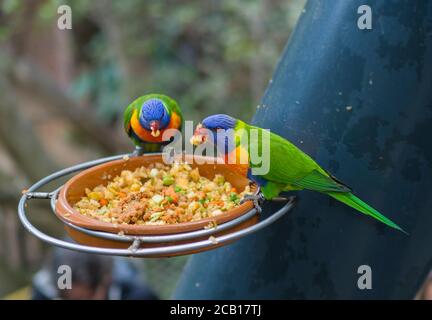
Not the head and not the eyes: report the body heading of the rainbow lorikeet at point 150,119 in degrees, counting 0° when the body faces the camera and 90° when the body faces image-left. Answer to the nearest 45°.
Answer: approximately 0°

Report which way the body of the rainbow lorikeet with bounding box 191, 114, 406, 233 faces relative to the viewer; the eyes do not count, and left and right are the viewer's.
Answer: facing to the left of the viewer

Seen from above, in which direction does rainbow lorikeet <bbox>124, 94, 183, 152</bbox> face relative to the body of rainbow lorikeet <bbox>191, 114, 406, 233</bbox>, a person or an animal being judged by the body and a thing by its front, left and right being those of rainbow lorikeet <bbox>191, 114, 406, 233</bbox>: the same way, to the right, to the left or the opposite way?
to the left

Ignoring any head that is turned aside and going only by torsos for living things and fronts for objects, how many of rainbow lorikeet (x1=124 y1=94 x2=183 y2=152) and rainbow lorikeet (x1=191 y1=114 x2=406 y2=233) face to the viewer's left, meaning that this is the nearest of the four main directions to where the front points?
1

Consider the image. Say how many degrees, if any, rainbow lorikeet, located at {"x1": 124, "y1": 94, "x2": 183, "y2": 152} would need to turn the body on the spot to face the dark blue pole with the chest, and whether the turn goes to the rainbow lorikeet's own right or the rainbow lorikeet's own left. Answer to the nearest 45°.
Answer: approximately 45° to the rainbow lorikeet's own left
